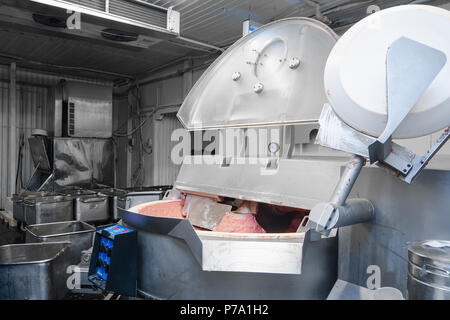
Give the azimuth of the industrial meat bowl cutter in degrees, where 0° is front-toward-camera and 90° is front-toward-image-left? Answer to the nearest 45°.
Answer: approximately 0°

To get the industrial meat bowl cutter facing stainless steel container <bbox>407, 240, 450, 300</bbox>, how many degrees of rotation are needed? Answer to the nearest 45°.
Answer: approximately 45° to its left

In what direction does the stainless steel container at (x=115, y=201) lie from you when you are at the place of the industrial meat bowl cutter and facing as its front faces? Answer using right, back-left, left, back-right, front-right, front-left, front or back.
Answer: back-right

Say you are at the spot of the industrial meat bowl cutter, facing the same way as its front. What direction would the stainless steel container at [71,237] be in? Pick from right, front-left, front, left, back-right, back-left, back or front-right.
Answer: back-right

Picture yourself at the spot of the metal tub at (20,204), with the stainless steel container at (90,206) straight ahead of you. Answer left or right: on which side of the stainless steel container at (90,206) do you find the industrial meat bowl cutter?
right

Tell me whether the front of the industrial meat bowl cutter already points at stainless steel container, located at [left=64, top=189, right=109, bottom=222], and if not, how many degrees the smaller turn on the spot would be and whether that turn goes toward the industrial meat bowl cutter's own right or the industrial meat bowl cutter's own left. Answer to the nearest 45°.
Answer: approximately 135° to the industrial meat bowl cutter's own right

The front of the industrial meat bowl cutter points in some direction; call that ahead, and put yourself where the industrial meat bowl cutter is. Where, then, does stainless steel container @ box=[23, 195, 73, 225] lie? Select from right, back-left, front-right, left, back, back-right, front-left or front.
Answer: back-right
